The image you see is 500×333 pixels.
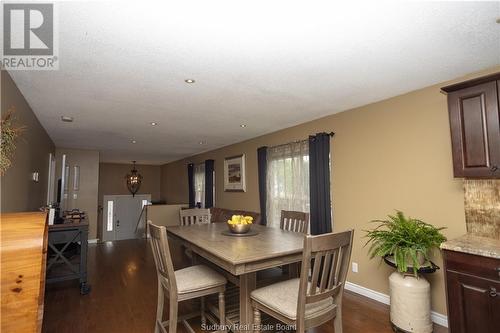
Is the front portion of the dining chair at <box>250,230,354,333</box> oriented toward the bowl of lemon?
yes

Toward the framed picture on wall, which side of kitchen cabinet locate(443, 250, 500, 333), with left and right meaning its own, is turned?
right

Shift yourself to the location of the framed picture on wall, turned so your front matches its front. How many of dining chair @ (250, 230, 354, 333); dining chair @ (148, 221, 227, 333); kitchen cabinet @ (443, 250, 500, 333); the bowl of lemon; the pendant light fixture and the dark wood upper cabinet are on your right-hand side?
1

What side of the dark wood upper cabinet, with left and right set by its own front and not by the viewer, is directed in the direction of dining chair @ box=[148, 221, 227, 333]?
front

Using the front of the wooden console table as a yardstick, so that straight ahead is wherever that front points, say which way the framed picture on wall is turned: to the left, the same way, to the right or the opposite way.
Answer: the opposite way

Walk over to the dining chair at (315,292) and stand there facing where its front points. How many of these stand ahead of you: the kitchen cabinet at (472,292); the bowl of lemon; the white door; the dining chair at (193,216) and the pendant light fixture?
4

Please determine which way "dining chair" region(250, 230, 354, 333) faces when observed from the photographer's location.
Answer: facing away from the viewer and to the left of the viewer

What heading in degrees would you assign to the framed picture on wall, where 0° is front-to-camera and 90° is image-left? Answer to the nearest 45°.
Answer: approximately 45°

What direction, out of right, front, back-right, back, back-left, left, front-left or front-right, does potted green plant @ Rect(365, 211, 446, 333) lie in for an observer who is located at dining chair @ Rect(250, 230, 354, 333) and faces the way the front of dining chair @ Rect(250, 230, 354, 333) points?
right

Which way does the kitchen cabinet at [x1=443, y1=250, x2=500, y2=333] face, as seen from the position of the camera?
facing the viewer and to the left of the viewer

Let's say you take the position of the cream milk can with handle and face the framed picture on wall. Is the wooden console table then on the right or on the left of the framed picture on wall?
left

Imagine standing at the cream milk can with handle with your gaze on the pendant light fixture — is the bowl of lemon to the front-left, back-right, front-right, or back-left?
front-left

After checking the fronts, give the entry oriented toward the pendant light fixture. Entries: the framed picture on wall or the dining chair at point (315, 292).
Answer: the dining chair

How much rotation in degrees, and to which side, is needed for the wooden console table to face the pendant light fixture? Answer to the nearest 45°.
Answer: approximately 90° to its left

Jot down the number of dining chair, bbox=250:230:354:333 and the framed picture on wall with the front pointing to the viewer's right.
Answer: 0

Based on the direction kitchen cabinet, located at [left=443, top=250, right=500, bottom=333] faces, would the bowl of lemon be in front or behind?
in front

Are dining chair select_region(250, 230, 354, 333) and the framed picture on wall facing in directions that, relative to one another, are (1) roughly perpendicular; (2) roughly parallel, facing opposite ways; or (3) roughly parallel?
roughly perpendicular

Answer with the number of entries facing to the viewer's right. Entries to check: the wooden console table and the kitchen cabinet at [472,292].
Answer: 1

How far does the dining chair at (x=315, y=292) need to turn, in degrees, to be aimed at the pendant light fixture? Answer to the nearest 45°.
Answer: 0° — it already faces it

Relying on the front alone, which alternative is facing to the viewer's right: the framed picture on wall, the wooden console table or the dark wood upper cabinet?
the wooden console table

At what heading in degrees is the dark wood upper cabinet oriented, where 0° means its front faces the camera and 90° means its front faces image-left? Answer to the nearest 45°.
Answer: approximately 45°
